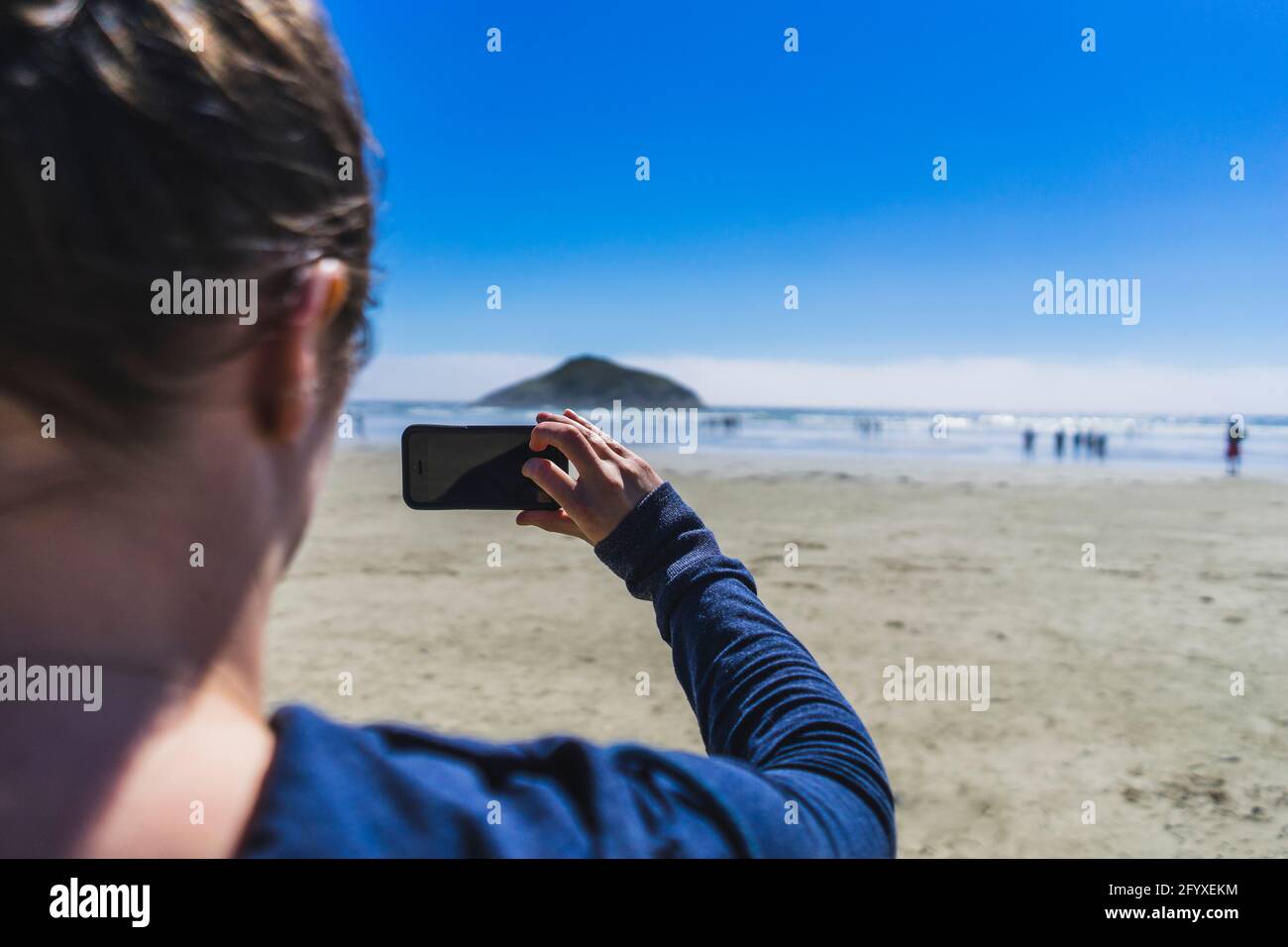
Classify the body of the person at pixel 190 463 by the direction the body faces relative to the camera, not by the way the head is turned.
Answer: away from the camera

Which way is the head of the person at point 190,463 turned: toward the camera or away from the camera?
away from the camera
